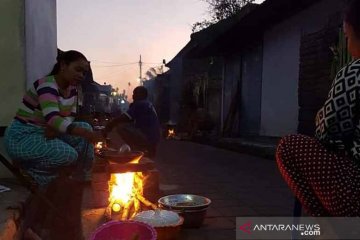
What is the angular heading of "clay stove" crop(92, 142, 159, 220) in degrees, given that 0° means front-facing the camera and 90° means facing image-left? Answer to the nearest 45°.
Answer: approximately 0°

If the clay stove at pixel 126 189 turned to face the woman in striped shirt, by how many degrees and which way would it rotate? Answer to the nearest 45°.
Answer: approximately 45° to its right

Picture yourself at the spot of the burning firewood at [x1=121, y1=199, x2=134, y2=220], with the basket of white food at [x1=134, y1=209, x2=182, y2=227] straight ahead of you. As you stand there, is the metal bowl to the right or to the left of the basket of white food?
left

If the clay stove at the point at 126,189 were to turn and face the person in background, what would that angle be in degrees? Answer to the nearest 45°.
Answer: approximately 180°

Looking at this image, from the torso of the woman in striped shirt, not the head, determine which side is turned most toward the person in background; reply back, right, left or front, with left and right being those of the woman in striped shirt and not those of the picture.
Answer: left

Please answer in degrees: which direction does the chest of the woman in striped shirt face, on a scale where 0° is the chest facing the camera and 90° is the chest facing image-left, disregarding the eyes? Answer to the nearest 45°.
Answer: approximately 315°
